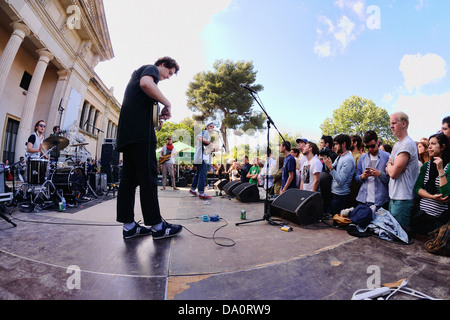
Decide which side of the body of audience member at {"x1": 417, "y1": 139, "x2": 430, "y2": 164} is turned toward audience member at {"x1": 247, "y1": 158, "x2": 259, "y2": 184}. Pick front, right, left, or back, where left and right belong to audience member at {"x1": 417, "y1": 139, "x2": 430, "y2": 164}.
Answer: front

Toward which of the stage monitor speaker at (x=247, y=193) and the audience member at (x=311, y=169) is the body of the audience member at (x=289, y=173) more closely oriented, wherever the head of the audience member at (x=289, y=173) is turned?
the stage monitor speaker

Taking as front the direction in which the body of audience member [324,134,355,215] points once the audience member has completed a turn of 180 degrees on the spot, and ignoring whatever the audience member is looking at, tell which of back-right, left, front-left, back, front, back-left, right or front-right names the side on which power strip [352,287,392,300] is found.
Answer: right

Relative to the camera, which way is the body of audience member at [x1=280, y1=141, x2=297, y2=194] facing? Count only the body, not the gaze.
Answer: to the viewer's left

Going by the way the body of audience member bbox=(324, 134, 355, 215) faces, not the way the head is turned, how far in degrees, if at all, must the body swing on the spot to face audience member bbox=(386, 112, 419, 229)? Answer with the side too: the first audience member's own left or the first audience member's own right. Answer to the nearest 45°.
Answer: approximately 135° to the first audience member's own left

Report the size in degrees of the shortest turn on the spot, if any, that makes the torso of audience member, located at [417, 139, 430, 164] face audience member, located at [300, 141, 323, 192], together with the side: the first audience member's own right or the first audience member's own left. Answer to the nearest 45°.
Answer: approximately 45° to the first audience member's own left

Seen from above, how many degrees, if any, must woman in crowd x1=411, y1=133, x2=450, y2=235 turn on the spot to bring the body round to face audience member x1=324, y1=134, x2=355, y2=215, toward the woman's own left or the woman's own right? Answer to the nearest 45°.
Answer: approximately 45° to the woman's own right

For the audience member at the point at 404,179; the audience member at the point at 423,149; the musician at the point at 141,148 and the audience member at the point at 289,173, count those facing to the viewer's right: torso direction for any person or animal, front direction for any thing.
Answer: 1

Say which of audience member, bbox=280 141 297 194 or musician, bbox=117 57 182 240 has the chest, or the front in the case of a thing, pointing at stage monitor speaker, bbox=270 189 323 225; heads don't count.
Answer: the musician

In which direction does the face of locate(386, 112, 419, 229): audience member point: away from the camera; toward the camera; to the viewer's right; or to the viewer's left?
to the viewer's left

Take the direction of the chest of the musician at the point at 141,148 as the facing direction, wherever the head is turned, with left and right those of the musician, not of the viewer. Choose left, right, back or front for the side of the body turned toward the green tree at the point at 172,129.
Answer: left

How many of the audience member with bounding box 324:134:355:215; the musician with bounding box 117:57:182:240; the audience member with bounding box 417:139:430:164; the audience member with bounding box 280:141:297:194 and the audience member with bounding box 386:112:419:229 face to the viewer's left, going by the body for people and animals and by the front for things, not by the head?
4

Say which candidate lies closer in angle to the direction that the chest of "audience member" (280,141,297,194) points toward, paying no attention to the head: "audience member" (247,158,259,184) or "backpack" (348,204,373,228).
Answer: the audience member

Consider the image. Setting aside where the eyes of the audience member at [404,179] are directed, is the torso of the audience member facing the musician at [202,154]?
yes

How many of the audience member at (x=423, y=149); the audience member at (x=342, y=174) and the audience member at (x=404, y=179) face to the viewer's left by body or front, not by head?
3

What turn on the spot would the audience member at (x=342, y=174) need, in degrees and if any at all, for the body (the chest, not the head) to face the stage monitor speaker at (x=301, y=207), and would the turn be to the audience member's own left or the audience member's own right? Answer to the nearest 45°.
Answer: approximately 45° to the audience member's own left

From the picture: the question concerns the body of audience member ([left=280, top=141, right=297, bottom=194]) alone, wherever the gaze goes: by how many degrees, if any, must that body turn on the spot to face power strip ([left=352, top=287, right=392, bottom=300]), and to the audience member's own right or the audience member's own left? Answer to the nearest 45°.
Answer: approximately 90° to the audience member's own left
